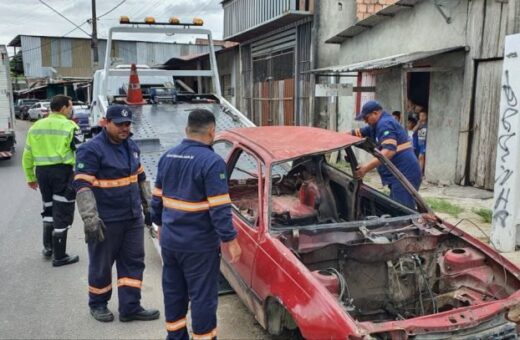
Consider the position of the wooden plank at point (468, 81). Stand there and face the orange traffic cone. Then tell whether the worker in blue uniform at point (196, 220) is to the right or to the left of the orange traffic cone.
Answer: left

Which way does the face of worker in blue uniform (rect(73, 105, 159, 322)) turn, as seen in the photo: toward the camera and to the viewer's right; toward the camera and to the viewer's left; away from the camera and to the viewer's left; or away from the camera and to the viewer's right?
toward the camera and to the viewer's right

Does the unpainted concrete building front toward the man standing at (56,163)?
yes

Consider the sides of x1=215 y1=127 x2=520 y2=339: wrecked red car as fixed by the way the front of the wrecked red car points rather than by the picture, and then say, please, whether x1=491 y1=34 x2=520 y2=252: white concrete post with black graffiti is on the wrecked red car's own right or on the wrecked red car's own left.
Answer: on the wrecked red car's own left

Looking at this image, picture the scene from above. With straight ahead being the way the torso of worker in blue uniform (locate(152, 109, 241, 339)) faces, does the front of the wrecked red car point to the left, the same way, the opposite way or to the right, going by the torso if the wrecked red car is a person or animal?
to the right

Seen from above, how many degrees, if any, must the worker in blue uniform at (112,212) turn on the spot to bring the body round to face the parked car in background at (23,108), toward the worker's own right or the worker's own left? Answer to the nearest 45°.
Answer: approximately 135° to the worker's own left

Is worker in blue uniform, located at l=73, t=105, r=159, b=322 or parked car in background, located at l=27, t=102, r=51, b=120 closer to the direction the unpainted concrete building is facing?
the worker in blue uniform

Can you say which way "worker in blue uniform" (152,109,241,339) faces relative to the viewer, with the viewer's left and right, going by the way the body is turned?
facing away from the viewer and to the right of the viewer

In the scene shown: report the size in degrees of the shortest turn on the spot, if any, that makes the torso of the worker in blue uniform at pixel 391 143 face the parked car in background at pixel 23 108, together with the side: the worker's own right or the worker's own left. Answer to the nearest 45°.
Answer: approximately 45° to the worker's own right

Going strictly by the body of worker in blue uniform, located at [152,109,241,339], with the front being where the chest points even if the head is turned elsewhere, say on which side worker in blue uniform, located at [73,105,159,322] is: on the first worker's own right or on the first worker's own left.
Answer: on the first worker's own left

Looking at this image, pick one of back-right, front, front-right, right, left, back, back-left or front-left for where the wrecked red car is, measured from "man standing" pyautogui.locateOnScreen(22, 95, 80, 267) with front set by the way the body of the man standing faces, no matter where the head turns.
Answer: right

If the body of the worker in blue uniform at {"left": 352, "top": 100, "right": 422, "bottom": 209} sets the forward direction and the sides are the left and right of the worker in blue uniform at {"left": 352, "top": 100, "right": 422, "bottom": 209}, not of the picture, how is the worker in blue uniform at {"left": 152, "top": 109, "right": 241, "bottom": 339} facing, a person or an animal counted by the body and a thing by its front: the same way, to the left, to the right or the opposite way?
to the right

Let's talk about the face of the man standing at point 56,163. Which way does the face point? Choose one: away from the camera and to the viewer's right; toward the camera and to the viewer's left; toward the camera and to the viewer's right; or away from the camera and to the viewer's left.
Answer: away from the camera and to the viewer's right

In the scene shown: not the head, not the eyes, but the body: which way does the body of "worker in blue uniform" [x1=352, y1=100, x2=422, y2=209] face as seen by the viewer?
to the viewer's left
